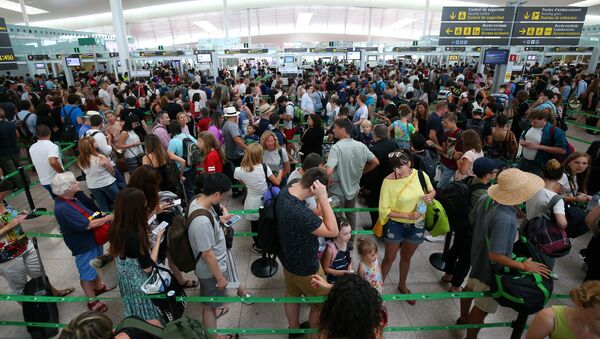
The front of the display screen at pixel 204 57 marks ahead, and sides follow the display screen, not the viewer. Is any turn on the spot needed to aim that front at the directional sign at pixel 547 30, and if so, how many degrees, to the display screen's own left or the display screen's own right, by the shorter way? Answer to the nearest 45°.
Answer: approximately 45° to the display screen's own left

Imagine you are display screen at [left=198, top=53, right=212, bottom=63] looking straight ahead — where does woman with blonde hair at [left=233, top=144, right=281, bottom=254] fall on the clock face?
The woman with blonde hair is roughly at 12 o'clock from the display screen.

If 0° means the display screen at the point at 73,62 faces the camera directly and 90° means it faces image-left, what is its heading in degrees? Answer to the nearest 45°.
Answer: approximately 0°

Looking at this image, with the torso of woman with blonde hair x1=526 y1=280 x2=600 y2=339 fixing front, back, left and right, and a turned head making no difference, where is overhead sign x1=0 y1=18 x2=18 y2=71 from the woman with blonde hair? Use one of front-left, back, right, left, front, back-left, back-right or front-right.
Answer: left

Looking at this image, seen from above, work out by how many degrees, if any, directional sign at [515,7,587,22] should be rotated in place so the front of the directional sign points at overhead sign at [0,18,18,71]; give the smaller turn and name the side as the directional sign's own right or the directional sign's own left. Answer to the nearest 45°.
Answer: approximately 45° to the directional sign's own right

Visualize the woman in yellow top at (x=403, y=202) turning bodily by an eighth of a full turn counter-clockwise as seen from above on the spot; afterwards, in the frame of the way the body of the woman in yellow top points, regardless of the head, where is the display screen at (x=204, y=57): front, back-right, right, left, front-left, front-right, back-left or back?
back

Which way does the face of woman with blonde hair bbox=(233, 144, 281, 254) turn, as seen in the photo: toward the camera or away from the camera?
away from the camera

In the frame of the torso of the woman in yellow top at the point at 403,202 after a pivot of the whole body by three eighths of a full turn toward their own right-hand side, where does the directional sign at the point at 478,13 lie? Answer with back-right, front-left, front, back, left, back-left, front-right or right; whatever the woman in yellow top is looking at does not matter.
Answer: front-right

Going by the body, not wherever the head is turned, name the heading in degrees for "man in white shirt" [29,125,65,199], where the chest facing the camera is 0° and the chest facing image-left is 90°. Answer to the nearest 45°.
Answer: approximately 180°

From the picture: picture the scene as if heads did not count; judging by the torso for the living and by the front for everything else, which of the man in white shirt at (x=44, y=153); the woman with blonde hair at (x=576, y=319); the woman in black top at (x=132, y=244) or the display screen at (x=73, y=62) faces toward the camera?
the display screen

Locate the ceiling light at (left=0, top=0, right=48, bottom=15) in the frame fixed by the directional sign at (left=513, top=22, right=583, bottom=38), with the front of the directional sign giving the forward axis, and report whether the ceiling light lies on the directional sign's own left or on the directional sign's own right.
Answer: on the directional sign's own right

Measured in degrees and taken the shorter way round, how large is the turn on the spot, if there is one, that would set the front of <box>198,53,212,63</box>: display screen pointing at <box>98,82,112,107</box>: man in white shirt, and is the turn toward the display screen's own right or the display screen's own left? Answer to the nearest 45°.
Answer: approximately 45° to the display screen's own right

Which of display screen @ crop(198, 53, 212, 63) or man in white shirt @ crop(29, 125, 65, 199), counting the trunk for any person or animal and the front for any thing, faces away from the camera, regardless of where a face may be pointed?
the man in white shirt

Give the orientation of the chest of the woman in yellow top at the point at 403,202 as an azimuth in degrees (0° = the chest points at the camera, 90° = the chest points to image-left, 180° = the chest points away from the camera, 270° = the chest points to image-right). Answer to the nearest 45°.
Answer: approximately 0°

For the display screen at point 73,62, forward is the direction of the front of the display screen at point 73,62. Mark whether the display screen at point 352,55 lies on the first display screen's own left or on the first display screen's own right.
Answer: on the first display screen's own left

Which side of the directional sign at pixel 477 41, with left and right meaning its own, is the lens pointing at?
front

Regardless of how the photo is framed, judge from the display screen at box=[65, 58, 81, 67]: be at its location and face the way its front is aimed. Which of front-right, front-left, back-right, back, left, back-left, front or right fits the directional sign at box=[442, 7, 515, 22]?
front-left

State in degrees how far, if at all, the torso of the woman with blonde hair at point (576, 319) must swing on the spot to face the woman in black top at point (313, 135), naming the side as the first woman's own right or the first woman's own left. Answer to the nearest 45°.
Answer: approximately 45° to the first woman's own left

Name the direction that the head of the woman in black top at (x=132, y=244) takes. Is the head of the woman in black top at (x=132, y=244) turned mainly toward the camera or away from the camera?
away from the camera
